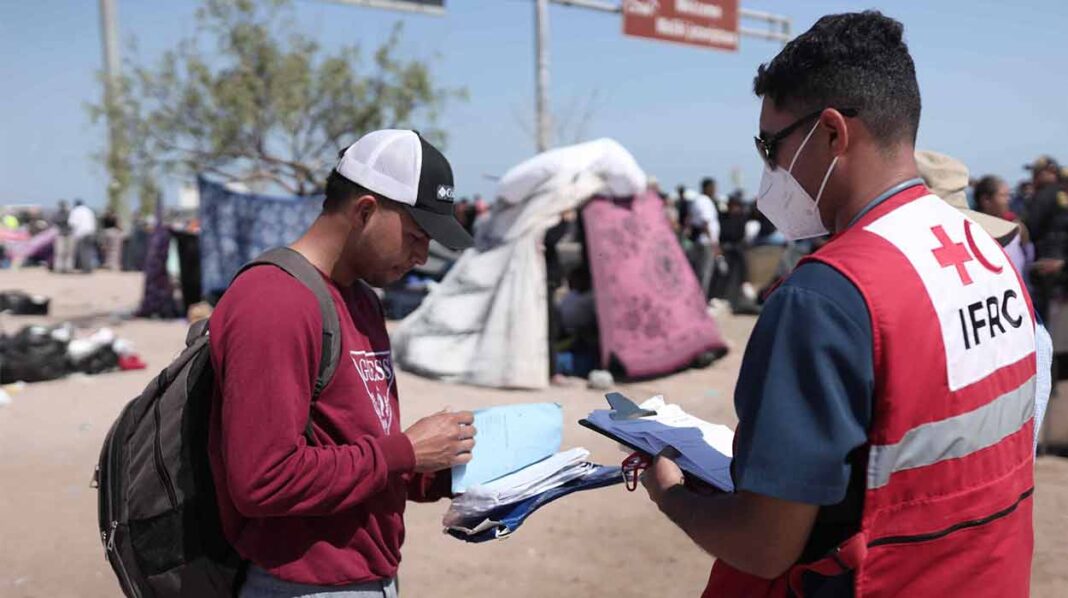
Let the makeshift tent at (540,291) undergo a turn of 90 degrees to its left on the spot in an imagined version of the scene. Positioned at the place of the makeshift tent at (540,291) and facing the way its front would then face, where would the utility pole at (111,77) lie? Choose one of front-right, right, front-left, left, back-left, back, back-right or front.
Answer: back-left

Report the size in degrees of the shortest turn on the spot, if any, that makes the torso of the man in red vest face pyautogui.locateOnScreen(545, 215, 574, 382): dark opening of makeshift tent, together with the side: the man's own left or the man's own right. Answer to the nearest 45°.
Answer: approximately 45° to the man's own right

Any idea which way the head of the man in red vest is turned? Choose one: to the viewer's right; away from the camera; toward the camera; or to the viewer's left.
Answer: to the viewer's left

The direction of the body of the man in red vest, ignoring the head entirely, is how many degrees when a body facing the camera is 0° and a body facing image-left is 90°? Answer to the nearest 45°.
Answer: approximately 135°

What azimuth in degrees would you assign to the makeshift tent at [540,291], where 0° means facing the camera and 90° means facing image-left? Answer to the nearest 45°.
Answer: approximately 0°

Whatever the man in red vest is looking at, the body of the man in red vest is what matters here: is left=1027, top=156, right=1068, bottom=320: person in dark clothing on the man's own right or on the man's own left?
on the man's own right

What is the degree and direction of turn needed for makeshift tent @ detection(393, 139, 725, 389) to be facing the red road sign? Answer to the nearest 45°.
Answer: approximately 180°

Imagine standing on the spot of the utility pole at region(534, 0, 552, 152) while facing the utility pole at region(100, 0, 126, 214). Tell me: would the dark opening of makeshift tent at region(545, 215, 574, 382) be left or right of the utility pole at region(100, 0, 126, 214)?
left
